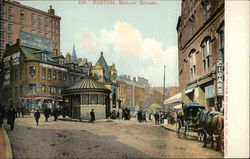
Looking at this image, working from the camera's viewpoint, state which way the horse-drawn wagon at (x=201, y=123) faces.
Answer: facing the viewer and to the right of the viewer

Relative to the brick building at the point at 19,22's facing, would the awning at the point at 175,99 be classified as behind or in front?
in front

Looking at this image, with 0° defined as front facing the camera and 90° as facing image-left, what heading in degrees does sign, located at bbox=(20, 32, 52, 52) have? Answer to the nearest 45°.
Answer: approximately 315°

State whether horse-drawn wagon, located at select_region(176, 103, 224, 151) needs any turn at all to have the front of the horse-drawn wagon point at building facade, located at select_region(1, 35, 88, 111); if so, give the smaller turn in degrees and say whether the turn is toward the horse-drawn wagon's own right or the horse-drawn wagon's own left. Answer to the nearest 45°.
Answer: approximately 135° to the horse-drawn wagon's own right

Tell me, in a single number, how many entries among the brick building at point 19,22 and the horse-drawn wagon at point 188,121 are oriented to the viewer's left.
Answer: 0

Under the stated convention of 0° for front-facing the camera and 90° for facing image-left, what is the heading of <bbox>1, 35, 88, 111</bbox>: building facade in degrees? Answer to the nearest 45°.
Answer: approximately 315°
